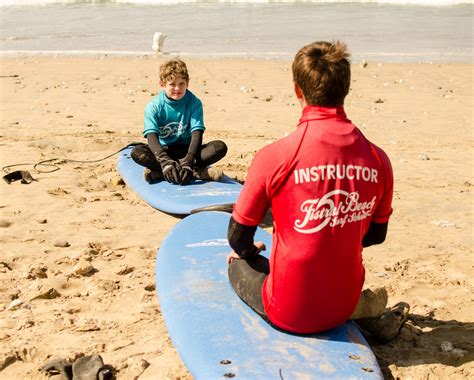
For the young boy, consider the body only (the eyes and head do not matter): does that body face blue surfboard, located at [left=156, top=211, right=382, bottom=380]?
yes

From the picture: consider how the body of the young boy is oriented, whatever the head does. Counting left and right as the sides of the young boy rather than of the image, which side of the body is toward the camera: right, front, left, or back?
front

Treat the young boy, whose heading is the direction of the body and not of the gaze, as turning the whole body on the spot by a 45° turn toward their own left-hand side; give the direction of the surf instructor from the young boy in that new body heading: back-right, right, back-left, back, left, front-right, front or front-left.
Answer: front-right

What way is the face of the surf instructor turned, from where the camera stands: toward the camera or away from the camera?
away from the camera
